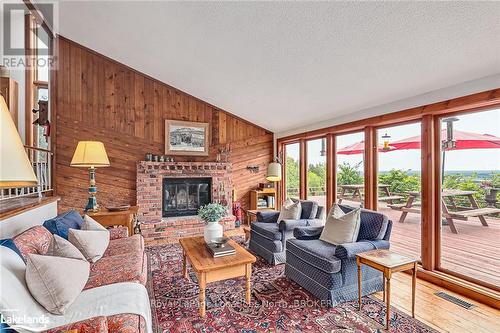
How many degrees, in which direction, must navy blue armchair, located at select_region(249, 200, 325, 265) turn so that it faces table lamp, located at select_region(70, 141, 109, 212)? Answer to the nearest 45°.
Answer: approximately 45° to its right

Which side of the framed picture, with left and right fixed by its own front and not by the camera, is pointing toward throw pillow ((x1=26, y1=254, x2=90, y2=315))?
front

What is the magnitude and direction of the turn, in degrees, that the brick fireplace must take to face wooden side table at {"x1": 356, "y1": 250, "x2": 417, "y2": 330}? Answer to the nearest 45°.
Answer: approximately 45° to its left

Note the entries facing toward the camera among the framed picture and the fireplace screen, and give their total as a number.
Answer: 2

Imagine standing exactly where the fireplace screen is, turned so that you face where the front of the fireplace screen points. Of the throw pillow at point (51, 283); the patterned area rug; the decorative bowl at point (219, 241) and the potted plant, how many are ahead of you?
4

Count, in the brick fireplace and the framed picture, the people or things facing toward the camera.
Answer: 2

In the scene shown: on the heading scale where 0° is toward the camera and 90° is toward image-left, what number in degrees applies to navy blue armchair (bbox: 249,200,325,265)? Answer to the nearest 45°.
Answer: approximately 45°

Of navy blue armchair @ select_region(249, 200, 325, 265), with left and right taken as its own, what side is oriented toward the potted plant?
front

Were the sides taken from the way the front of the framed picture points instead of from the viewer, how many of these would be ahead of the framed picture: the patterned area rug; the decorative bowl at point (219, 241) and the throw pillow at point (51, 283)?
3

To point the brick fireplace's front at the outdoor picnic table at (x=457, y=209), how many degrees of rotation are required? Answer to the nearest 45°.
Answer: approximately 45° to its left

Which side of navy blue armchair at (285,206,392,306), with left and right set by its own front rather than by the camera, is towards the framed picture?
right

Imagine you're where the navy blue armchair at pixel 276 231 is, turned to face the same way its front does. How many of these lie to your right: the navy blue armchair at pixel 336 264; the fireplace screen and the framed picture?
2

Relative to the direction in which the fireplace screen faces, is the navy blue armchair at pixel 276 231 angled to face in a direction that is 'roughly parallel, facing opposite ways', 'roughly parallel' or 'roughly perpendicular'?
roughly perpendicular

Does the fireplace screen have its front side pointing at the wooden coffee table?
yes

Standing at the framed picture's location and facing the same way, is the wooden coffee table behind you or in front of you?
in front
